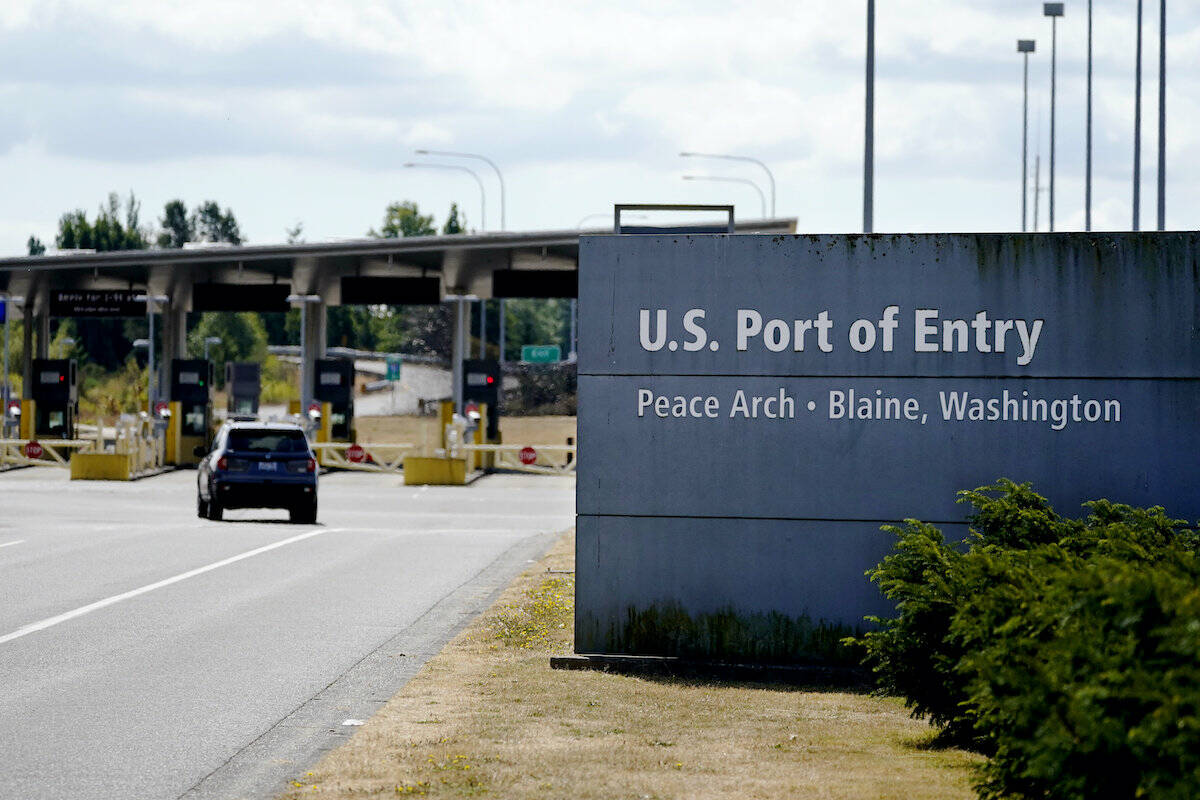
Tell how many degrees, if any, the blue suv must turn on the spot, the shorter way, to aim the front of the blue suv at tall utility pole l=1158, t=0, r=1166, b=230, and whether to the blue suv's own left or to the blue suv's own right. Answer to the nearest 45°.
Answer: approximately 90° to the blue suv's own right

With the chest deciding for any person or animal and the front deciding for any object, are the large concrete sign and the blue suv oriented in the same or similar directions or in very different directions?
very different directions

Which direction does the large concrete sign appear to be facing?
toward the camera

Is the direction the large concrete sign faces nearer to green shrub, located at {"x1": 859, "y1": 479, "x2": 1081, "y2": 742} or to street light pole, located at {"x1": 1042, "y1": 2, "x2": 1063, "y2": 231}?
the green shrub

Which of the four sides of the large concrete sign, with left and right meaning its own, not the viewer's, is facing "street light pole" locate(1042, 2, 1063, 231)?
back

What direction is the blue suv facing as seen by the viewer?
away from the camera

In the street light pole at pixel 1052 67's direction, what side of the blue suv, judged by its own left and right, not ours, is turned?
right

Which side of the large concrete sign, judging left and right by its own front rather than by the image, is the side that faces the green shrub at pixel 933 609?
front

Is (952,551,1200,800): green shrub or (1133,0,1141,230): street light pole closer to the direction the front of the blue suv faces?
the street light pole

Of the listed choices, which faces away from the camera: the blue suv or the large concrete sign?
the blue suv

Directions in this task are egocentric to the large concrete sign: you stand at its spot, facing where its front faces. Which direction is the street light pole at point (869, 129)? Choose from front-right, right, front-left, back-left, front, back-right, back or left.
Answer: back

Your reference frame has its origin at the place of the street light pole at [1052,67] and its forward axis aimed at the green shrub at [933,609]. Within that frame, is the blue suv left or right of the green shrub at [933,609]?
right

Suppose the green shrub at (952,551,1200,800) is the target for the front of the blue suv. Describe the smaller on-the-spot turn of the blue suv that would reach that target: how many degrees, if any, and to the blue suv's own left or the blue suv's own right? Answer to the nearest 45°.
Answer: approximately 180°
